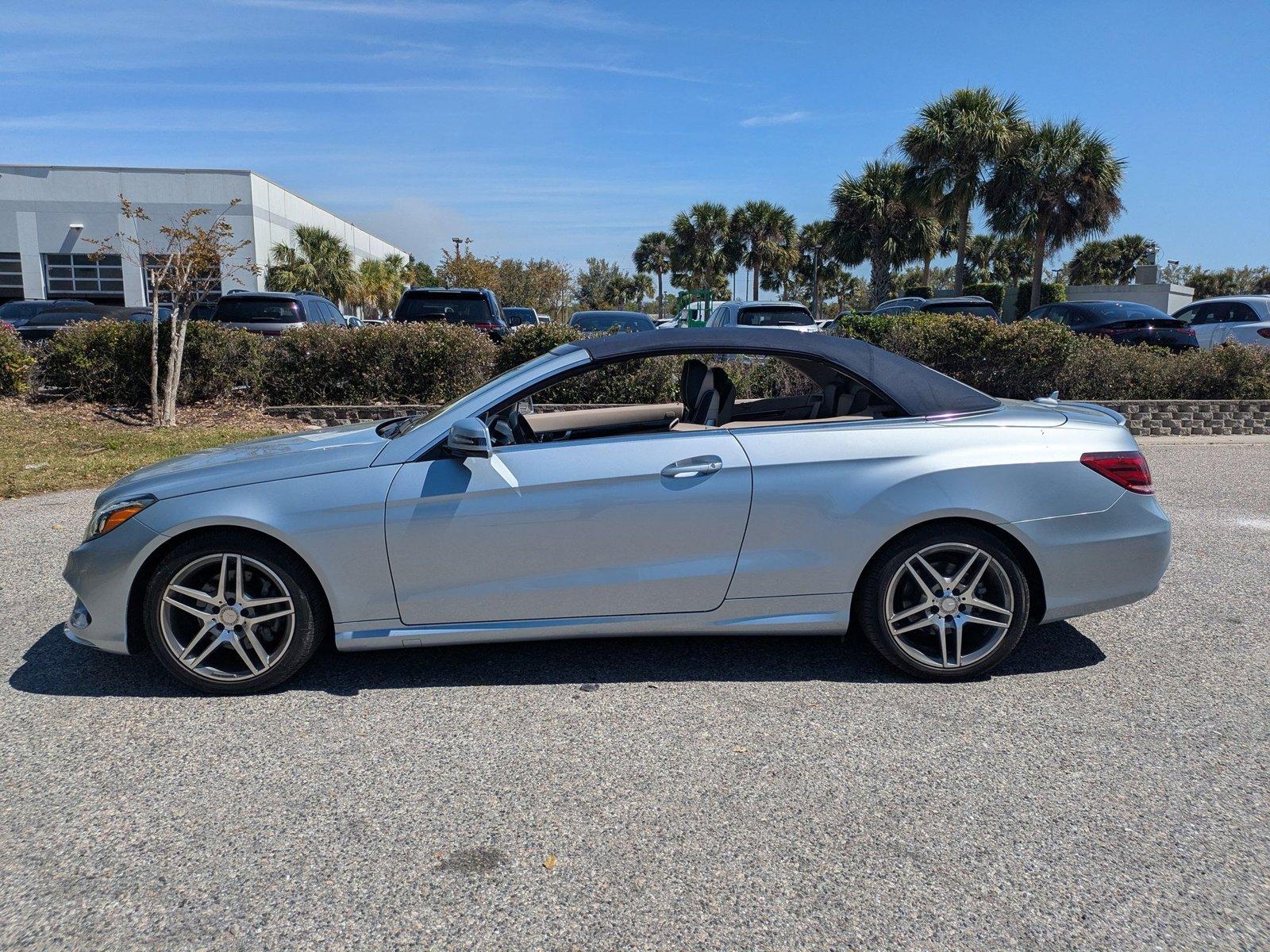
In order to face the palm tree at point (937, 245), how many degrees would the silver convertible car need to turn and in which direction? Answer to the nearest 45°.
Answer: approximately 90° to its right

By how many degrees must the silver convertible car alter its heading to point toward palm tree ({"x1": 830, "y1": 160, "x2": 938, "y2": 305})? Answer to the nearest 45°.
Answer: approximately 90° to its right

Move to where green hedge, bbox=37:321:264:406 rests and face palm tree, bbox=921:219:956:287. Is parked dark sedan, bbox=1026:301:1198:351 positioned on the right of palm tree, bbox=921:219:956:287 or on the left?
right

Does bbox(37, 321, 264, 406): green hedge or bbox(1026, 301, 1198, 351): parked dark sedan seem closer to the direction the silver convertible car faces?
the green hedge

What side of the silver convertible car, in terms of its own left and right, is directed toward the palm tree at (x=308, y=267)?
right

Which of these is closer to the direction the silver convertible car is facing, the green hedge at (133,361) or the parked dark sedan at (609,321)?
the green hedge

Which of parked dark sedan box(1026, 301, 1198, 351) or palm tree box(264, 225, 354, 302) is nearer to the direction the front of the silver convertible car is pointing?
the palm tree

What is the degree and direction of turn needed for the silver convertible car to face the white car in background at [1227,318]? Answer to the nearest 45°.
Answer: approximately 135° to its right

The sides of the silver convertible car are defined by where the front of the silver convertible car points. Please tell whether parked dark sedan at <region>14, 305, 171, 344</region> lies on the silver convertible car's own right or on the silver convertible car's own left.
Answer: on the silver convertible car's own right

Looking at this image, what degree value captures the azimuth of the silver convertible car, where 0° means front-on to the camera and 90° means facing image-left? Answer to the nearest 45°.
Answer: approximately 90°

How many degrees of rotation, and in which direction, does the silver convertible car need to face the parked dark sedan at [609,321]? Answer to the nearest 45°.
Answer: approximately 90° to its right

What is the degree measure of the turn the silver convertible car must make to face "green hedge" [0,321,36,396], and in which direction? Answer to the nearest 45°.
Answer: approximately 45° to its right

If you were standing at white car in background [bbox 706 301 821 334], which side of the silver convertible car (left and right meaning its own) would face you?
right

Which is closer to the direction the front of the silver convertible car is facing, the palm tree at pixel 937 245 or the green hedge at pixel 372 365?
the green hedge

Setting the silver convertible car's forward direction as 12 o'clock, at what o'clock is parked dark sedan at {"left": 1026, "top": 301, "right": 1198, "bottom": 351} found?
The parked dark sedan is roughly at 4 o'clock from the silver convertible car.

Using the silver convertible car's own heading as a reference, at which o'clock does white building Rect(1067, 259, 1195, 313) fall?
The white building is roughly at 4 o'clock from the silver convertible car.

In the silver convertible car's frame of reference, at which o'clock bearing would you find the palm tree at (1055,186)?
The palm tree is roughly at 4 o'clock from the silver convertible car.

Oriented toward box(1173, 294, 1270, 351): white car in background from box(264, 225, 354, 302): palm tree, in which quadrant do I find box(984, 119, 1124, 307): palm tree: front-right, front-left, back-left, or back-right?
front-left
